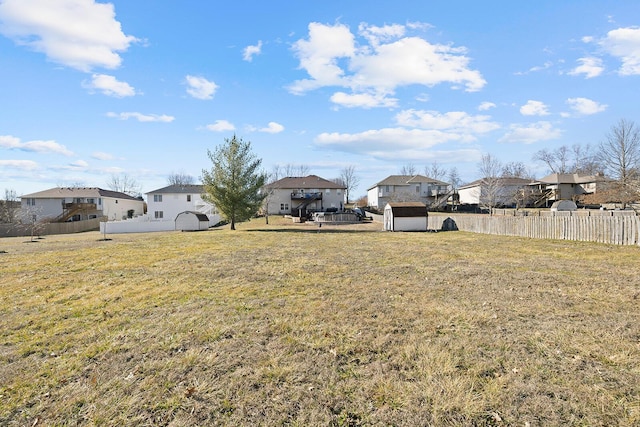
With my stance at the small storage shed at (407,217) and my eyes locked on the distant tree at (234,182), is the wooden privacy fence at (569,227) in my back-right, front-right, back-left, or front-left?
back-left

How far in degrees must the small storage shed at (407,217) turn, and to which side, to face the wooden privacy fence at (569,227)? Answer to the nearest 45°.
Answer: approximately 135° to its left
